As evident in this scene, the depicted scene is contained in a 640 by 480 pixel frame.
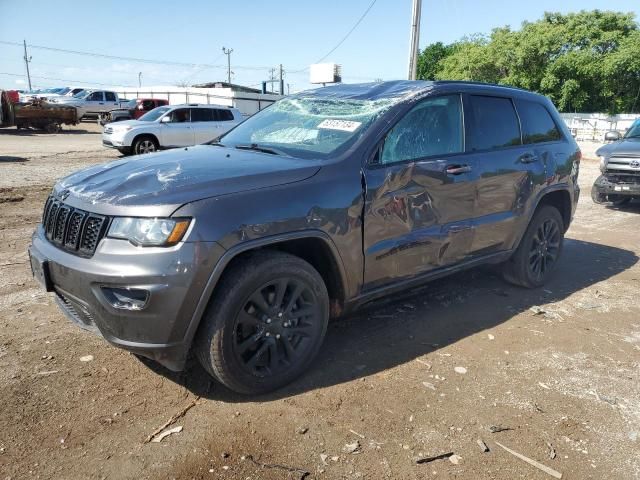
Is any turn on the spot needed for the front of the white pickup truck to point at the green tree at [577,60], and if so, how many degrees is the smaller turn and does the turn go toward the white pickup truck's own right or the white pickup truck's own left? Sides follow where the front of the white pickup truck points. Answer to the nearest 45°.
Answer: approximately 180°

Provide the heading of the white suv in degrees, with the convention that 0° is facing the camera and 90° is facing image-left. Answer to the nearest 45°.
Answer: approximately 45°

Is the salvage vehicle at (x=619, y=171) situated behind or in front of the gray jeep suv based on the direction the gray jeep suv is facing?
behind

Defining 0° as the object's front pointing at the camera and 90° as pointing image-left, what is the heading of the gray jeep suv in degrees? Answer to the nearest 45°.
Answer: approximately 45°

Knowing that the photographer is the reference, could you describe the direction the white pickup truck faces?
facing to the left of the viewer

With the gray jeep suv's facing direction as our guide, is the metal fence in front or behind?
behind

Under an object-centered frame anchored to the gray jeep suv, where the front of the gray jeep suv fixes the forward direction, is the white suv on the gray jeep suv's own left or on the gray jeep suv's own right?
on the gray jeep suv's own right
